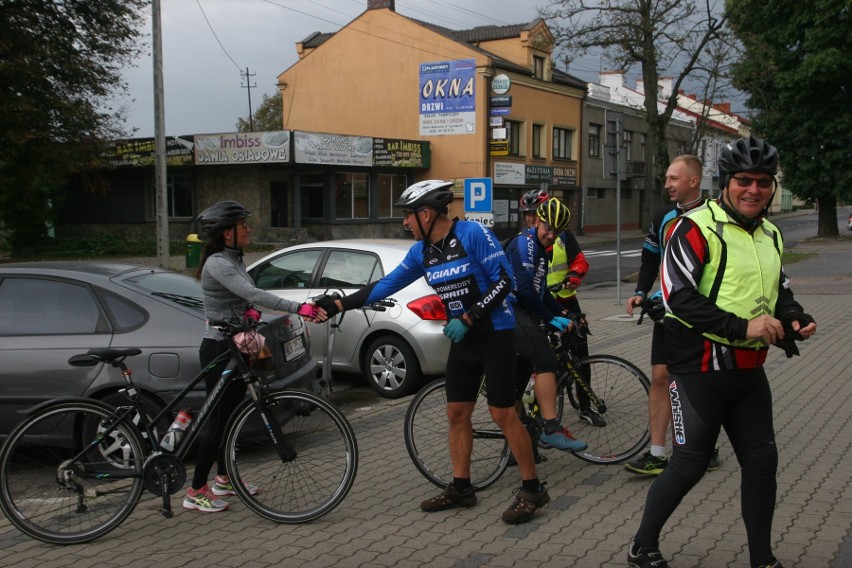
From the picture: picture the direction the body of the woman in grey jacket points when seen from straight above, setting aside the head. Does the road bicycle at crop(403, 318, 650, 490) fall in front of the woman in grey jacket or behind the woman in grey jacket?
in front

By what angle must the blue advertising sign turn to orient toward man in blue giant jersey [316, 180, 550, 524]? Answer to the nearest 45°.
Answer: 0° — it already faces them

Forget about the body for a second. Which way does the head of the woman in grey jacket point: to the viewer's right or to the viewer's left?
to the viewer's right

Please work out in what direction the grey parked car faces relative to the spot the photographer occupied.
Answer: facing away from the viewer and to the left of the viewer

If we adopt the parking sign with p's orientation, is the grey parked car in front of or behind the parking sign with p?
in front

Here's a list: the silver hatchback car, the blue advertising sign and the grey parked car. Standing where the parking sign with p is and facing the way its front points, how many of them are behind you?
1

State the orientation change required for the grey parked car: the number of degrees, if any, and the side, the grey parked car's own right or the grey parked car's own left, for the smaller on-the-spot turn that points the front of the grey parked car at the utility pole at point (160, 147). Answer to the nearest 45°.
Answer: approximately 45° to the grey parked car's own right

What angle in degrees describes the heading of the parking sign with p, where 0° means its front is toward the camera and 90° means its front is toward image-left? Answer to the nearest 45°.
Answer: approximately 0°

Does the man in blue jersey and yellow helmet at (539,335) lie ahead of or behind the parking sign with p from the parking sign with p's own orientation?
ahead

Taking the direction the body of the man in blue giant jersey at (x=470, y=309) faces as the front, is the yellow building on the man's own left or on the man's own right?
on the man's own right

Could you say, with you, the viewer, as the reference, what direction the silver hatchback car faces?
facing away from the viewer and to the left of the viewer
